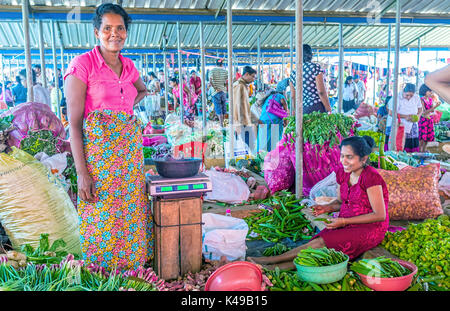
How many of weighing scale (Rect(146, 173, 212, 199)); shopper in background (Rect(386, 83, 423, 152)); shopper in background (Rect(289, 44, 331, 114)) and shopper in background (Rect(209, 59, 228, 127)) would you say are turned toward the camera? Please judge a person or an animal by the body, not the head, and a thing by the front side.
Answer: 2

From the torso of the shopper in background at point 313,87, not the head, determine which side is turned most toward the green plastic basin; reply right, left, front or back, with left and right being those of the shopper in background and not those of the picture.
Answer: back

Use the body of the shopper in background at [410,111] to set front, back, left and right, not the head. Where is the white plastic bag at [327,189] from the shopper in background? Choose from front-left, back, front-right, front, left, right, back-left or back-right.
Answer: front

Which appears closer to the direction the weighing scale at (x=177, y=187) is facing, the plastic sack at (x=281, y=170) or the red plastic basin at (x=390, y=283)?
the red plastic basin

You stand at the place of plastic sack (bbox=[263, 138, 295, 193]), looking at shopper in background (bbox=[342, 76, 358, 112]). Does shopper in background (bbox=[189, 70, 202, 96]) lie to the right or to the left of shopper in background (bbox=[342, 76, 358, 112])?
left

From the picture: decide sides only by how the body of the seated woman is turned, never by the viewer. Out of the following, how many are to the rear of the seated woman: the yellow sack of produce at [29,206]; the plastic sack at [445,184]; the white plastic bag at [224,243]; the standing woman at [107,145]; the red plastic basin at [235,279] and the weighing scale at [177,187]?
1

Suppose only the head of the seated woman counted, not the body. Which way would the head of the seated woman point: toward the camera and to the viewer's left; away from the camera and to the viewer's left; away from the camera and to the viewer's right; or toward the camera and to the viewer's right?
toward the camera and to the viewer's left

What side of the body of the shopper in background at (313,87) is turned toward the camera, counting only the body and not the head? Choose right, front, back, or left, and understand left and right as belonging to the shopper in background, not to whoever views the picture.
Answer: back

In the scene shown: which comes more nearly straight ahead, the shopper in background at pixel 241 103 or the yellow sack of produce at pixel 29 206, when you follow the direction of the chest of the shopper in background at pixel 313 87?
the shopper in background

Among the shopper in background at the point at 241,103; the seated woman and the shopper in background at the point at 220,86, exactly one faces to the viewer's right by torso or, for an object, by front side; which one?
the shopper in background at the point at 241,103

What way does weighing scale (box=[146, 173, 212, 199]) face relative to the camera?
toward the camera
